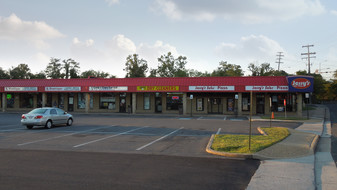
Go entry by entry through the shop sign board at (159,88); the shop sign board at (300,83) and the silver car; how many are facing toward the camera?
2

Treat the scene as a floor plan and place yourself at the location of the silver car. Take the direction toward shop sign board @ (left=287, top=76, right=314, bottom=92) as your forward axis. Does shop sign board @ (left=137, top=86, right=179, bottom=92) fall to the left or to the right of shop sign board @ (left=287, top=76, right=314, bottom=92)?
left

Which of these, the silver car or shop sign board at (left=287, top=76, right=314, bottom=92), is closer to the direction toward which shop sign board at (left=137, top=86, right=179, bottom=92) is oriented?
the silver car

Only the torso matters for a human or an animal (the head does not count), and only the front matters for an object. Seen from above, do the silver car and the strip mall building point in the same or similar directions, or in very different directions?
very different directions

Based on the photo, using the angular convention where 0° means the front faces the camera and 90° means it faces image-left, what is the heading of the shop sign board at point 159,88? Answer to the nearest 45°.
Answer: approximately 0°

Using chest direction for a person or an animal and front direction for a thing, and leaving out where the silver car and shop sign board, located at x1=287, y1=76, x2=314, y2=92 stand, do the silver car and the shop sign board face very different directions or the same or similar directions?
very different directions

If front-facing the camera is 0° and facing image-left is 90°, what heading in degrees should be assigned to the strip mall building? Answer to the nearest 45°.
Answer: approximately 0°

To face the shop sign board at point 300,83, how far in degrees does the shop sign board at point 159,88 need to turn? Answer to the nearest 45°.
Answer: approximately 90° to its left
